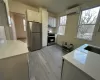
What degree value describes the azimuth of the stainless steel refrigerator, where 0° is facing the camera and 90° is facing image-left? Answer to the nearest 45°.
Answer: approximately 315°

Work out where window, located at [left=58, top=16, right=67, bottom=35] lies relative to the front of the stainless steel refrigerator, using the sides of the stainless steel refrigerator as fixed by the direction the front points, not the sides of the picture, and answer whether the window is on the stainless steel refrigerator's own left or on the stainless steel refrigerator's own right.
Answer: on the stainless steel refrigerator's own left

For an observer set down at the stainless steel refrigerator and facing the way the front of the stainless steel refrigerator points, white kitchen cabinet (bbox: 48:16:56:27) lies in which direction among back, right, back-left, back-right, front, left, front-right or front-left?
left

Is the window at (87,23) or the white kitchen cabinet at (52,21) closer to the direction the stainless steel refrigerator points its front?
the window

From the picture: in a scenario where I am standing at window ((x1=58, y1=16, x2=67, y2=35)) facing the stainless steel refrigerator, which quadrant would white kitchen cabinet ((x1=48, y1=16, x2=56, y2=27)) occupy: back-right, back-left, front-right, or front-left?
front-right

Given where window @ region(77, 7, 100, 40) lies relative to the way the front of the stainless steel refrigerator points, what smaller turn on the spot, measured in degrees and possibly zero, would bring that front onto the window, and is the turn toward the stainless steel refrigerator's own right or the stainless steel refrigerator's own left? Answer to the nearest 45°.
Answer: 0° — it already faces it

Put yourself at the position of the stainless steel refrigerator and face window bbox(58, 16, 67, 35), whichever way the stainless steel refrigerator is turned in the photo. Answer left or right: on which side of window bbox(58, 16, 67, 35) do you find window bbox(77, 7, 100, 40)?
right

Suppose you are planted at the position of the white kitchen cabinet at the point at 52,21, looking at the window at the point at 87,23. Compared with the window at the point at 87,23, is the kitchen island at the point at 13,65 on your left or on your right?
right

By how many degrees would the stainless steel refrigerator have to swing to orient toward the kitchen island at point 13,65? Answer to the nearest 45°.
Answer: approximately 45° to its right
